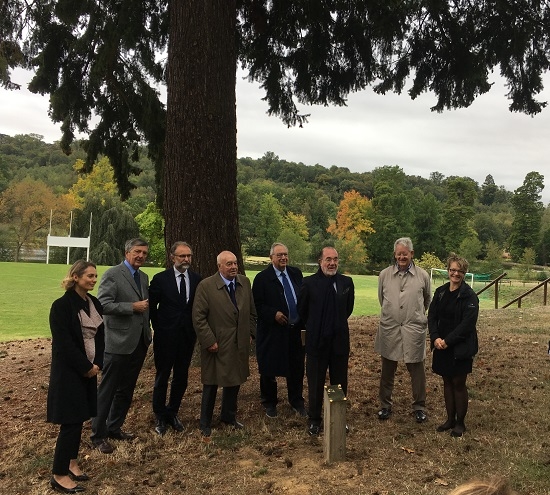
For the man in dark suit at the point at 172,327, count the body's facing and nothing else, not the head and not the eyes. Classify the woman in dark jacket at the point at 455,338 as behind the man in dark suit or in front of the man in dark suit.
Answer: in front

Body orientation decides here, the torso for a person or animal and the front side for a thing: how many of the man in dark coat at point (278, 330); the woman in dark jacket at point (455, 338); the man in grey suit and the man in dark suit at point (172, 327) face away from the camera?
0

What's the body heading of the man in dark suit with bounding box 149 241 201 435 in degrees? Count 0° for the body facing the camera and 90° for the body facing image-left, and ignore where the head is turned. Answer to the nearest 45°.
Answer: approximately 315°

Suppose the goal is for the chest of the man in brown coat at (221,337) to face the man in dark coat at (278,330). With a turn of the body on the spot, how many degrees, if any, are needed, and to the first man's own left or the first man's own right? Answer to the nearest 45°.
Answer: approximately 90° to the first man's own left

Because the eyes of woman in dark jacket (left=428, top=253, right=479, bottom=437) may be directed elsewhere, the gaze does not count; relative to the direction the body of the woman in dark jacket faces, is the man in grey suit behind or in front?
in front

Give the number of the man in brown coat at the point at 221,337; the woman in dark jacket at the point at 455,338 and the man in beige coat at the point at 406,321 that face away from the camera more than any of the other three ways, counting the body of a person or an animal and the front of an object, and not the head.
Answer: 0

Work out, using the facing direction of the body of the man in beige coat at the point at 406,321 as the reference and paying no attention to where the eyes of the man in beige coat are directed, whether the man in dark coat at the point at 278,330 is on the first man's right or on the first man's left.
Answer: on the first man's right

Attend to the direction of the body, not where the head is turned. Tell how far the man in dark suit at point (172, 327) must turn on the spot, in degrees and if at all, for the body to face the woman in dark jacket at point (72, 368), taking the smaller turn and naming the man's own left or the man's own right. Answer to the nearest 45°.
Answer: approximately 90° to the man's own right

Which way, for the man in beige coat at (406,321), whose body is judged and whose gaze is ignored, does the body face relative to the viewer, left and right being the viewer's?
facing the viewer

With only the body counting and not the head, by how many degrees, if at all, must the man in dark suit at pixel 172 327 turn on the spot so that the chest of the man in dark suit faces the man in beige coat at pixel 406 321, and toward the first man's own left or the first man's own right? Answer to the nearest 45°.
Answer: approximately 45° to the first man's own left

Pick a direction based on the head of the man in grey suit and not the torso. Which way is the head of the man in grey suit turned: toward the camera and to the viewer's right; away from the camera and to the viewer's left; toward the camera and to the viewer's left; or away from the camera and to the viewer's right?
toward the camera and to the viewer's right

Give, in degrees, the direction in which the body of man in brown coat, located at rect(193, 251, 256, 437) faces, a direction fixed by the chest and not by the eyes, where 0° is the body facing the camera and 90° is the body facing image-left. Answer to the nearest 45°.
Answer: approximately 315°
